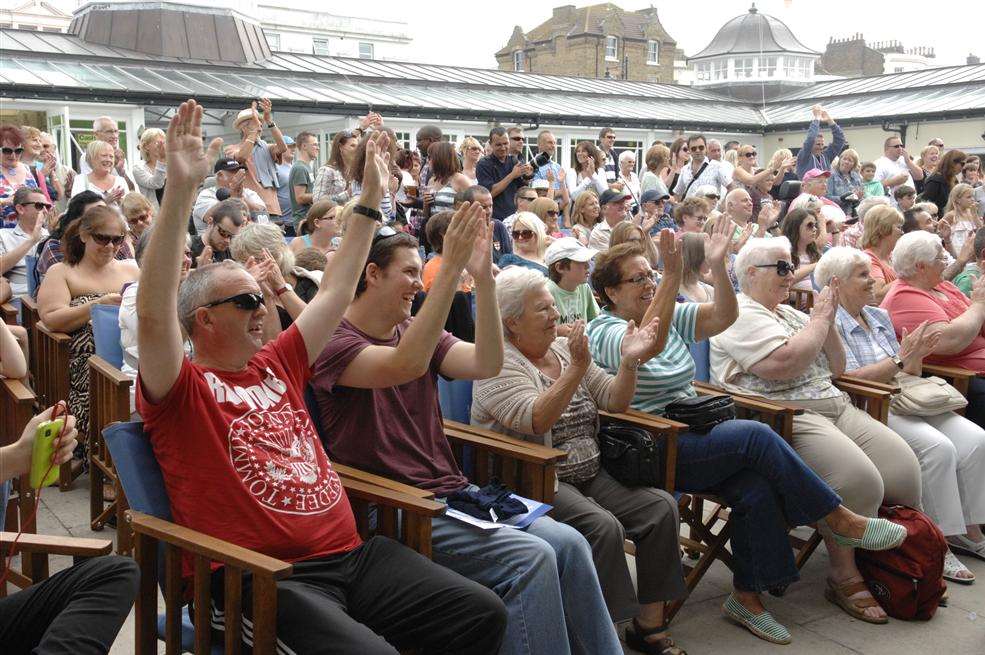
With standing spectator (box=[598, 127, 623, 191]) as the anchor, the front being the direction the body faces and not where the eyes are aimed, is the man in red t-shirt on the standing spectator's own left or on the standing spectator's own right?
on the standing spectator's own right

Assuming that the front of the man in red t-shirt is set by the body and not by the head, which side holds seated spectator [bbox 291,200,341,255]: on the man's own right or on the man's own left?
on the man's own left

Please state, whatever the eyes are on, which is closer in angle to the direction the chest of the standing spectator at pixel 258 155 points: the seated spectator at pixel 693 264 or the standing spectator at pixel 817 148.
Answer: the seated spectator

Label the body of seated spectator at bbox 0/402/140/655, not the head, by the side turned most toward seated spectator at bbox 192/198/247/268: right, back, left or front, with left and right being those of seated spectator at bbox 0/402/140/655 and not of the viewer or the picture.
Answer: left

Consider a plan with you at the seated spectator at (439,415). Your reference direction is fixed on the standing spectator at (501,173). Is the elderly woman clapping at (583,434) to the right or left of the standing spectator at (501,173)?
right

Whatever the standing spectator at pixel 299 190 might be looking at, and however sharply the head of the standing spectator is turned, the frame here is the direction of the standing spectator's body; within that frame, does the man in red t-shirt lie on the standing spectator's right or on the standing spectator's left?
on the standing spectator's right

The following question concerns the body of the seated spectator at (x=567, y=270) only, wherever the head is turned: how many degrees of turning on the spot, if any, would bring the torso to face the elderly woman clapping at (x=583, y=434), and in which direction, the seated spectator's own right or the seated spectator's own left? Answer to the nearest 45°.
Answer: approximately 45° to the seated spectator's own right

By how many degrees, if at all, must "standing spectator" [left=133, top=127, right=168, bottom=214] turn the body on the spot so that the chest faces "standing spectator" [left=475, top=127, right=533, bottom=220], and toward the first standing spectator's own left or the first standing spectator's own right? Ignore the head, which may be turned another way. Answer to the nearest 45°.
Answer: approximately 45° to the first standing spectator's own left
